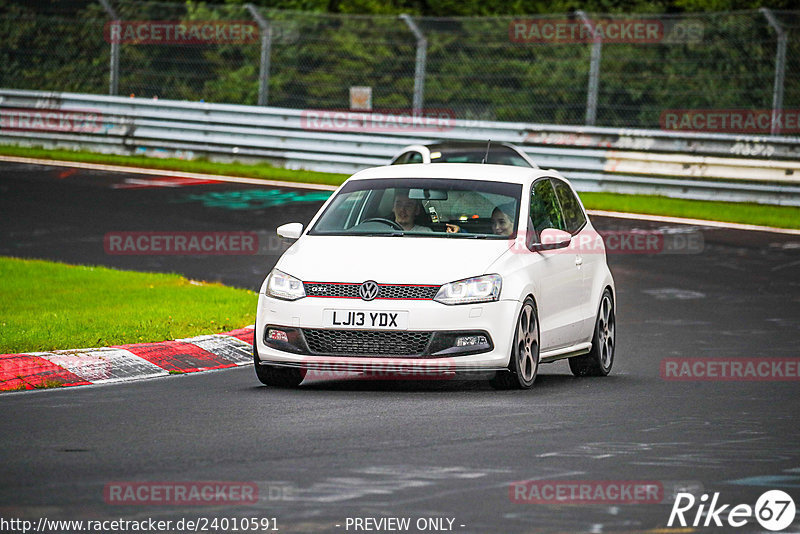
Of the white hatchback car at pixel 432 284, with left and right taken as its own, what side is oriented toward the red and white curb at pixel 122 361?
right

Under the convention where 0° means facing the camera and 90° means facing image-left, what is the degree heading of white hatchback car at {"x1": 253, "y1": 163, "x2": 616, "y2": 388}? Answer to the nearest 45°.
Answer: approximately 0°

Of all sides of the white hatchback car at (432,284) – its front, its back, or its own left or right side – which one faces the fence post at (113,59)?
back

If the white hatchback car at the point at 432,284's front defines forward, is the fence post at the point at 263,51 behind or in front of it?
behind

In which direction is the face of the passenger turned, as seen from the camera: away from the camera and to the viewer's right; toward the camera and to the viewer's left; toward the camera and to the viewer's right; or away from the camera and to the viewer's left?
toward the camera and to the viewer's left

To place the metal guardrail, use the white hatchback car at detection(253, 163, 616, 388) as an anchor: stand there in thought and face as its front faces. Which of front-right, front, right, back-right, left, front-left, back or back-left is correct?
back

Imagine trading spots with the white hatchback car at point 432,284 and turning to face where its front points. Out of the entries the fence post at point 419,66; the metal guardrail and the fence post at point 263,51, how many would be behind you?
3

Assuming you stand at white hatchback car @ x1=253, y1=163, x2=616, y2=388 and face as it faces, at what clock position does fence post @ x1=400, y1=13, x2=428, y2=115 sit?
The fence post is roughly at 6 o'clock from the white hatchback car.

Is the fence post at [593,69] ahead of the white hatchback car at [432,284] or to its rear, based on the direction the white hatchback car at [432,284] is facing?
to the rear

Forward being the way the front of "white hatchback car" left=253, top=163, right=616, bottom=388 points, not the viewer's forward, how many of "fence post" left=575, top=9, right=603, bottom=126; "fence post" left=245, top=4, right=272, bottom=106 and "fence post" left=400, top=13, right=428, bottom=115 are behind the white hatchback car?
3
